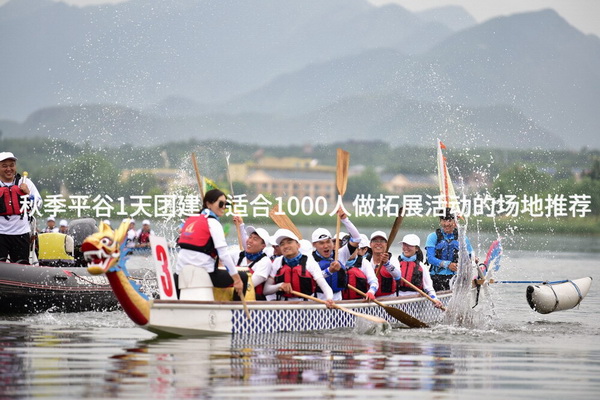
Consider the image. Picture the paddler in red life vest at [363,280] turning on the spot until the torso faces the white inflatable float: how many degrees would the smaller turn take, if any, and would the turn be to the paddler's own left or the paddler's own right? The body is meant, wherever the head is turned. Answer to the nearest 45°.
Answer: approximately 180°

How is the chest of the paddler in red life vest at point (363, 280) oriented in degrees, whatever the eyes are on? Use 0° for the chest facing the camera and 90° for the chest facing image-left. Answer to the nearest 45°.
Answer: approximately 45°

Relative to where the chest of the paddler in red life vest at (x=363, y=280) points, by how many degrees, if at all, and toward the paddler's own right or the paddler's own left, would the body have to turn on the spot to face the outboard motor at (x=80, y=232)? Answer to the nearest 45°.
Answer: approximately 90° to the paddler's own right

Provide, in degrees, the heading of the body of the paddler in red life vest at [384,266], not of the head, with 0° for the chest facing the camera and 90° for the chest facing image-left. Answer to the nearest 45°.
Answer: approximately 45°

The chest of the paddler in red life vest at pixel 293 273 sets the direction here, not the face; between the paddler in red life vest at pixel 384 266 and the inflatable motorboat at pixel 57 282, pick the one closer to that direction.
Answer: the inflatable motorboat

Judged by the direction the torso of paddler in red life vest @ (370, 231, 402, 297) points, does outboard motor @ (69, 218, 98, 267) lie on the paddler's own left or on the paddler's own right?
on the paddler's own right

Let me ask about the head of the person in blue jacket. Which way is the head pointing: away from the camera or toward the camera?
toward the camera

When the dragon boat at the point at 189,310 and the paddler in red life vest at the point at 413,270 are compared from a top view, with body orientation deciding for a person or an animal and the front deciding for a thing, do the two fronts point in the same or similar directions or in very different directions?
same or similar directions

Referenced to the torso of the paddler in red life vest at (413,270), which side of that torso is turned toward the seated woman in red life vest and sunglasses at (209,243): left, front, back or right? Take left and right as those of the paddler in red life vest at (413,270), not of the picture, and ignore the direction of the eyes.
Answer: front

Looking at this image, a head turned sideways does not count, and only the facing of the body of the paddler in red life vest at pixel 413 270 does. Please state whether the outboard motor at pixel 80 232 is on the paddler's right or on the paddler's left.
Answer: on the paddler's right

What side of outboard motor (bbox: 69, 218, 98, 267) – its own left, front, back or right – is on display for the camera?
left
